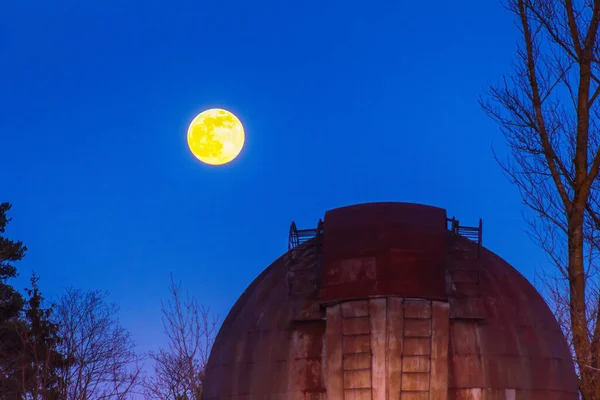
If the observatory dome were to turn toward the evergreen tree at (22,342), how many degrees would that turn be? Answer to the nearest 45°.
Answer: approximately 135° to its right

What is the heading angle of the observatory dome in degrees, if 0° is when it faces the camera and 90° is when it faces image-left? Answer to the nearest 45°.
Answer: approximately 0°

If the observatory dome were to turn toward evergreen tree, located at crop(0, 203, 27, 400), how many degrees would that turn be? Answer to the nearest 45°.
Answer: approximately 135° to its right
